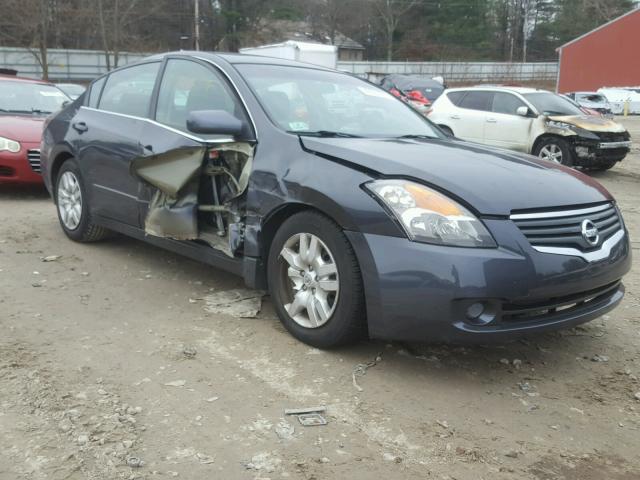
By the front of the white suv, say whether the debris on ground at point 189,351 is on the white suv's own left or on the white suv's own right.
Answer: on the white suv's own right

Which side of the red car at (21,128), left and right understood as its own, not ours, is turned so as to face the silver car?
left

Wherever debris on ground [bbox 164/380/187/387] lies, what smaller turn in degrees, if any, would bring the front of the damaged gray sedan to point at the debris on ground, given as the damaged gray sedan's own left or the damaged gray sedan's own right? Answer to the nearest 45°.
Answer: approximately 90° to the damaged gray sedan's own right

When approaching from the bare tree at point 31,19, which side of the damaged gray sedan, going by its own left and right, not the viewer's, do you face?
back

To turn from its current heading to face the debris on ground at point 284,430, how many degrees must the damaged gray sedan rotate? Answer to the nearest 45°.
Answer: approximately 45° to its right

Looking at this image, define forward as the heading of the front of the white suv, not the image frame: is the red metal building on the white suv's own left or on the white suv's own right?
on the white suv's own left
